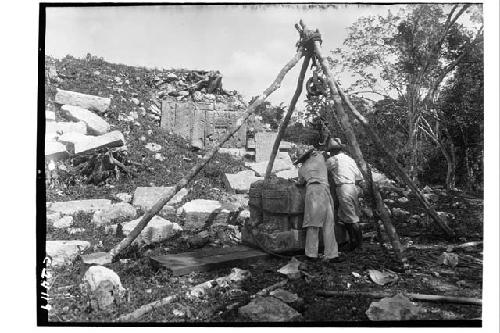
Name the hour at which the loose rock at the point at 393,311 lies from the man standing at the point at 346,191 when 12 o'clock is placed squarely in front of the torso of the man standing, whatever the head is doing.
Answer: The loose rock is roughly at 7 o'clock from the man standing.

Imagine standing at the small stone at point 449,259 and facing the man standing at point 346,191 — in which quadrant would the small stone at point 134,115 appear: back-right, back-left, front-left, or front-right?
front-right

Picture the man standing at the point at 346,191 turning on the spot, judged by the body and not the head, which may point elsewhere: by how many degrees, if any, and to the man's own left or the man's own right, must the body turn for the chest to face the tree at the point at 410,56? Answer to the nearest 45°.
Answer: approximately 90° to the man's own right

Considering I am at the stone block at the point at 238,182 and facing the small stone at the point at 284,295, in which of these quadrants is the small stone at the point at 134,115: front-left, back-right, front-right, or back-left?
back-right

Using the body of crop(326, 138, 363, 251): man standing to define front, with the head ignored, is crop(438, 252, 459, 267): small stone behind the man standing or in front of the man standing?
behind

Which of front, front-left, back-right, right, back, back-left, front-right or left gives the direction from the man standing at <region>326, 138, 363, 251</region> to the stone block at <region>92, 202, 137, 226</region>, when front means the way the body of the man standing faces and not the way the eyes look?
front-left

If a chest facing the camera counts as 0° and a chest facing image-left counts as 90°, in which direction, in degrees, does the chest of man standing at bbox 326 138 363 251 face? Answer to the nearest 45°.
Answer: approximately 135°

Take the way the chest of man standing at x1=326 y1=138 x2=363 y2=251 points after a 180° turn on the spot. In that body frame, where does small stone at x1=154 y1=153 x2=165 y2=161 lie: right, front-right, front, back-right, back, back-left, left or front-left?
back

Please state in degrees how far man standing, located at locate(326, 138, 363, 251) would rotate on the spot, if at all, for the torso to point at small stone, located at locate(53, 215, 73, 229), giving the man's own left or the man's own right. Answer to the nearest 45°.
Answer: approximately 45° to the man's own left

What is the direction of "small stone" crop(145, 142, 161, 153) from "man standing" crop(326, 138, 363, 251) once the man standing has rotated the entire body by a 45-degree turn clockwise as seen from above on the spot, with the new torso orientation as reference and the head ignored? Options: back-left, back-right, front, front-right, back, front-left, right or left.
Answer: front-left

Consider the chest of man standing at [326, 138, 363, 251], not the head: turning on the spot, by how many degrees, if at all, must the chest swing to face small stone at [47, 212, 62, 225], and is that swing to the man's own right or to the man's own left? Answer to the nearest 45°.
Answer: approximately 45° to the man's own left

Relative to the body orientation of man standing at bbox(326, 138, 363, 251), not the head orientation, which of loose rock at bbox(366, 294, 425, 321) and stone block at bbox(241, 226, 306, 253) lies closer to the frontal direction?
the stone block

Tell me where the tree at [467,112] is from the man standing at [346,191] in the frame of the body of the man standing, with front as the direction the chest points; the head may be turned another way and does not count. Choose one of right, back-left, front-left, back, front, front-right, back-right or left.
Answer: right

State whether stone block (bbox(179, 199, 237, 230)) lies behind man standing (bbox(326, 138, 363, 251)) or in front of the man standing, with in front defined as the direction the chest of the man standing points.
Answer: in front
